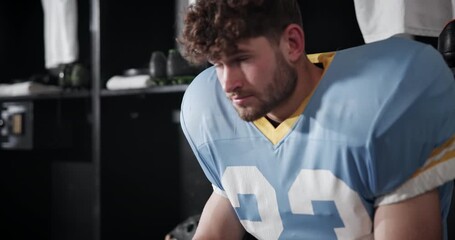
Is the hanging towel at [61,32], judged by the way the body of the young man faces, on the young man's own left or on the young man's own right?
on the young man's own right

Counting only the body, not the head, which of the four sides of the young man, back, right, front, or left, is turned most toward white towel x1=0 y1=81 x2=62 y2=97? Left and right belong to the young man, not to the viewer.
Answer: right

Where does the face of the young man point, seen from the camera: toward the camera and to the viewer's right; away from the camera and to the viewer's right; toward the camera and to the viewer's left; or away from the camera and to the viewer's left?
toward the camera and to the viewer's left

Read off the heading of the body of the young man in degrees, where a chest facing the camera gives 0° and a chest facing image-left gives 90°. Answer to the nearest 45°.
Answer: approximately 45°

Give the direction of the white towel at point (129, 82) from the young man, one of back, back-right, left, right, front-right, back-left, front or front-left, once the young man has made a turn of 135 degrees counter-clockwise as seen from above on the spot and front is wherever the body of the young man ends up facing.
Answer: back-left
